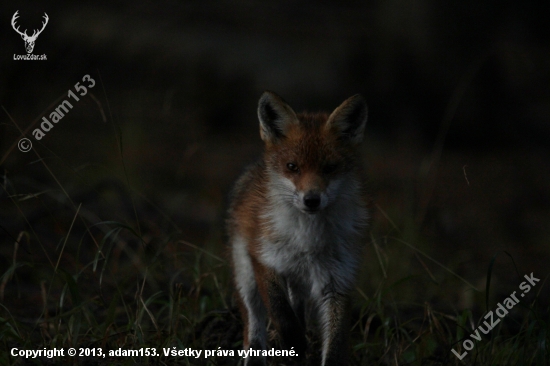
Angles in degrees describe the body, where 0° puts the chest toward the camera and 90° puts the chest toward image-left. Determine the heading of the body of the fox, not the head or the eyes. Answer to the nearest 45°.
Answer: approximately 0°
